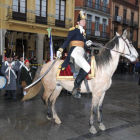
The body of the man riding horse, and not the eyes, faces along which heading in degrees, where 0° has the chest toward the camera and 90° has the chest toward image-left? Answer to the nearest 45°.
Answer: approximately 315°

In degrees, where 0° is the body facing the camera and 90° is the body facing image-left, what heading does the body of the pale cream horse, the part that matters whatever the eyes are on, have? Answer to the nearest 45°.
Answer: approximately 315°
